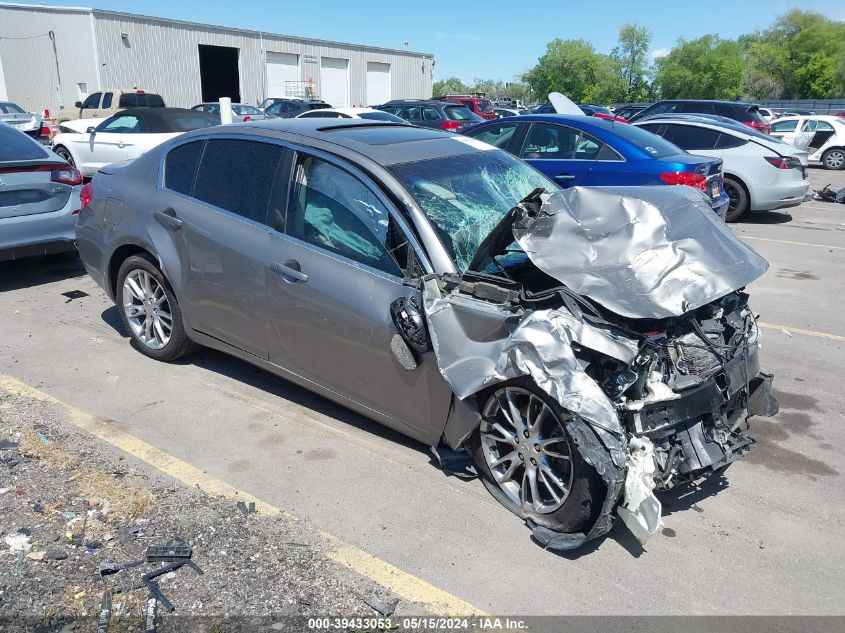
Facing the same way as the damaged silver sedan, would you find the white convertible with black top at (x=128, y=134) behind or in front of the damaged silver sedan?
behind

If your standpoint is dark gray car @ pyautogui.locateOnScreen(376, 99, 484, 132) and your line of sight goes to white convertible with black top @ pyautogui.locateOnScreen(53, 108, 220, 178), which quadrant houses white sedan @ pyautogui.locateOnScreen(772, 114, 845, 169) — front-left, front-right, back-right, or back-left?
back-left

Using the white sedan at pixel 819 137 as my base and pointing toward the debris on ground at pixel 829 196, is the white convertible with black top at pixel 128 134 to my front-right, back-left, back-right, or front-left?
front-right

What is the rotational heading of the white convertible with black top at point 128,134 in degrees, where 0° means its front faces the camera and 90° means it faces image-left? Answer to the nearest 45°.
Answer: approximately 135°

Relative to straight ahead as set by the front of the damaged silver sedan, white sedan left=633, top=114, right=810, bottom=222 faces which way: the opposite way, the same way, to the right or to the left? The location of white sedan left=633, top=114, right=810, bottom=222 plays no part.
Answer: the opposite way

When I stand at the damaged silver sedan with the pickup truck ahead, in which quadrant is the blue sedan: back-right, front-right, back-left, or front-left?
front-right

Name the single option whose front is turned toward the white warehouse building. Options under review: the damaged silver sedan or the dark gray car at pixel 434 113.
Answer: the dark gray car

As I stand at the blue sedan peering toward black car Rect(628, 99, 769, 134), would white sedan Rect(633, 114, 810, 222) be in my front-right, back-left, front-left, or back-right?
front-right

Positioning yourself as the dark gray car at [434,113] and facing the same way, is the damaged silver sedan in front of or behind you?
behind

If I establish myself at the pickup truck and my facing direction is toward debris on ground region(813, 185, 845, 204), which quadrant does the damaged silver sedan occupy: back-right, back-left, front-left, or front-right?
front-right

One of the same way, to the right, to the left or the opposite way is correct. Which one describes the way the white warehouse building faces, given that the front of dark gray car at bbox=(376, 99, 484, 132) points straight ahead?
the opposite way

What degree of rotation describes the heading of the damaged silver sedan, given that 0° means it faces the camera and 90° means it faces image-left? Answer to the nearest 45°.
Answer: approximately 315°

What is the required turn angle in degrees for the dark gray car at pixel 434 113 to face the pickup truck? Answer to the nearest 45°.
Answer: approximately 45° to its left

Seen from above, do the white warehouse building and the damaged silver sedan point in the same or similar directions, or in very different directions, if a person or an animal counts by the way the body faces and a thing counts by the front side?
same or similar directions

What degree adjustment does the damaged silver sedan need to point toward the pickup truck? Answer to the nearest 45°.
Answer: approximately 180°

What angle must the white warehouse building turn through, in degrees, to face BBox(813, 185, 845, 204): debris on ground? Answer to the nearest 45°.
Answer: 0° — it already faces it

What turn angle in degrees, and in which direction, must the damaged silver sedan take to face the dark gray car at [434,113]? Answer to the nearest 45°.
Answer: approximately 135° to its left

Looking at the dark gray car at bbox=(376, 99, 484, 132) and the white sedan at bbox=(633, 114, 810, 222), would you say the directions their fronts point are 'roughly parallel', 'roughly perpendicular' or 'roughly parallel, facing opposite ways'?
roughly parallel

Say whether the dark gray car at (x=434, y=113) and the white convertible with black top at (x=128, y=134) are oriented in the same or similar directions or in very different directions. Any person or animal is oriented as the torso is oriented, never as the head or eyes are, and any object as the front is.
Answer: same or similar directions

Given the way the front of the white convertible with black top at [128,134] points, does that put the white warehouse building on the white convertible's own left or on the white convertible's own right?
on the white convertible's own right
